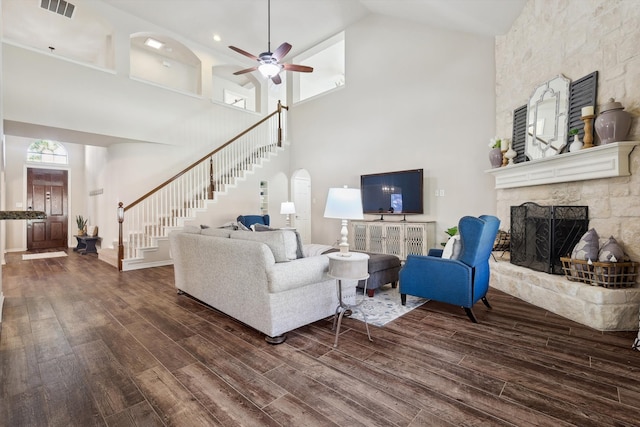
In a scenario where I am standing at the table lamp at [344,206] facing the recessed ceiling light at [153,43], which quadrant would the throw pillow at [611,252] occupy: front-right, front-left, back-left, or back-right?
back-right

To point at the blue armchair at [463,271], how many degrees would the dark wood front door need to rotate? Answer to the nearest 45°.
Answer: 0° — it already faces it

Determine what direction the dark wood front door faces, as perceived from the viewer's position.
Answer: facing the viewer

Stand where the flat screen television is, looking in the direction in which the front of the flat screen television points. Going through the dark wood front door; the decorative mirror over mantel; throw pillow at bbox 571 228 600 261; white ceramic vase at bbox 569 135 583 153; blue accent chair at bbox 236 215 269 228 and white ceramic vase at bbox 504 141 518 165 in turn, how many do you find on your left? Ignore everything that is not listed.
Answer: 4

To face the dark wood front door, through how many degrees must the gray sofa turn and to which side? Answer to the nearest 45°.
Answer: approximately 90° to its left

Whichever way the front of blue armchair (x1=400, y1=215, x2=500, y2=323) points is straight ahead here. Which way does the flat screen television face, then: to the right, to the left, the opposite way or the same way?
to the left

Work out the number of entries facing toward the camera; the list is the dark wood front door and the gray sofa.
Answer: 1

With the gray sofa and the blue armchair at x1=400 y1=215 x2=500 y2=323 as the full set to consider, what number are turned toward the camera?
0

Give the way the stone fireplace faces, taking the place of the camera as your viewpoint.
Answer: facing the viewer and to the left of the viewer

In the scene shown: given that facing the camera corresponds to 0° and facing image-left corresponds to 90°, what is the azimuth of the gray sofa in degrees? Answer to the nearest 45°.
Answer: approximately 225°

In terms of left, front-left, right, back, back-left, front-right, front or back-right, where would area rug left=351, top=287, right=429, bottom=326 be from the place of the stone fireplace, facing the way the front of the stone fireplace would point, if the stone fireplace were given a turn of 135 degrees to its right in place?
back-left

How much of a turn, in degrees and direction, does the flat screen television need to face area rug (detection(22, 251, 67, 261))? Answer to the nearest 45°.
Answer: approximately 45° to its right

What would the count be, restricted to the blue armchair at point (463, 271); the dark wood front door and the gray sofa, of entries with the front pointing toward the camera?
1

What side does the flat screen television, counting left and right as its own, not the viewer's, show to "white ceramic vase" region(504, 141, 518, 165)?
left

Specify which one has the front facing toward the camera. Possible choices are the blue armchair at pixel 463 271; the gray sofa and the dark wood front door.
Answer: the dark wood front door

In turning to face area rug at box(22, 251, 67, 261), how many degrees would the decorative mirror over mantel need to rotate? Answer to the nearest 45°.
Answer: approximately 45° to its right
